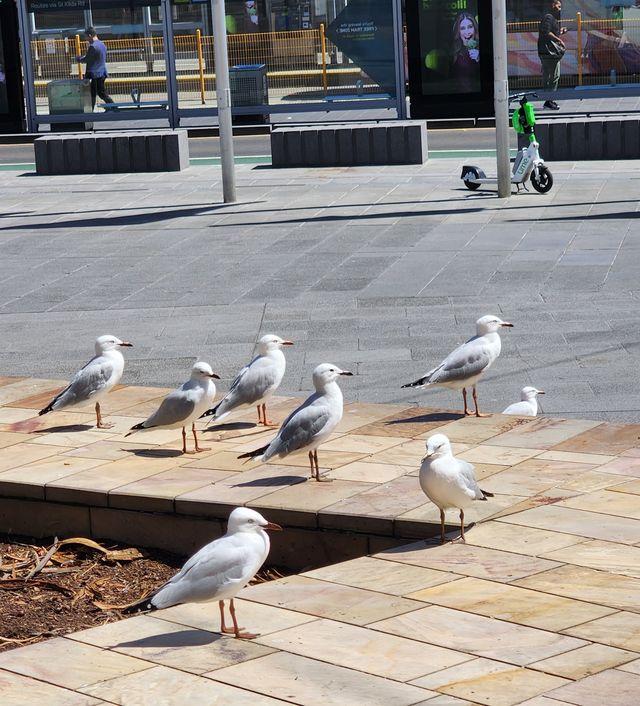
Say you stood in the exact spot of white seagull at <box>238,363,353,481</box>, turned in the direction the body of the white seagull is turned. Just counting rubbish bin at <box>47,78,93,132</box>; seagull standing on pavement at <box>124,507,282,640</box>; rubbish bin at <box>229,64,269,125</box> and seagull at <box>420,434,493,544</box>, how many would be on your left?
2

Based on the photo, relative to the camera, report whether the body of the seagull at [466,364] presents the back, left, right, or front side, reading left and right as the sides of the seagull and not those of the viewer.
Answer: right

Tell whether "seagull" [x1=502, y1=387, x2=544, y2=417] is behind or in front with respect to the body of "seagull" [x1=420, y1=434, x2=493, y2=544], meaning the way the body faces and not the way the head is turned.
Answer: behind

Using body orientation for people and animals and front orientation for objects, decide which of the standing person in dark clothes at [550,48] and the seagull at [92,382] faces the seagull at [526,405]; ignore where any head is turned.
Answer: the seagull at [92,382]

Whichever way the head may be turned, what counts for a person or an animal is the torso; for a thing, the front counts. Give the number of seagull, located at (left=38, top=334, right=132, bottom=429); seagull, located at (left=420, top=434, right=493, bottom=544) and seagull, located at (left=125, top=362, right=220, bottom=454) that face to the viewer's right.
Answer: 2

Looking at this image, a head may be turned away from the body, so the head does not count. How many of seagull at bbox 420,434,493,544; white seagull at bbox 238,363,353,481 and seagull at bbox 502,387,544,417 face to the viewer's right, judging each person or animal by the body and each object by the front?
2

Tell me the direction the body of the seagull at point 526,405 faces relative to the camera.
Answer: to the viewer's right

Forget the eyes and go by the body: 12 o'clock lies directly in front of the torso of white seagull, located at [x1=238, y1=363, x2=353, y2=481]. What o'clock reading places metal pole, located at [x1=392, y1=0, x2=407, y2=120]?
The metal pole is roughly at 9 o'clock from the white seagull.

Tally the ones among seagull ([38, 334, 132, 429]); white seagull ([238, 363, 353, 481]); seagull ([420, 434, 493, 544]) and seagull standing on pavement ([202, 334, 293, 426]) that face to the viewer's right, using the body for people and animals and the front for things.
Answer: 3

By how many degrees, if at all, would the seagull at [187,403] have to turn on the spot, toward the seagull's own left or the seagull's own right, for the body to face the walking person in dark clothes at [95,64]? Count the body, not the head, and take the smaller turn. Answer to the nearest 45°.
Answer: approximately 90° to the seagull's own left
